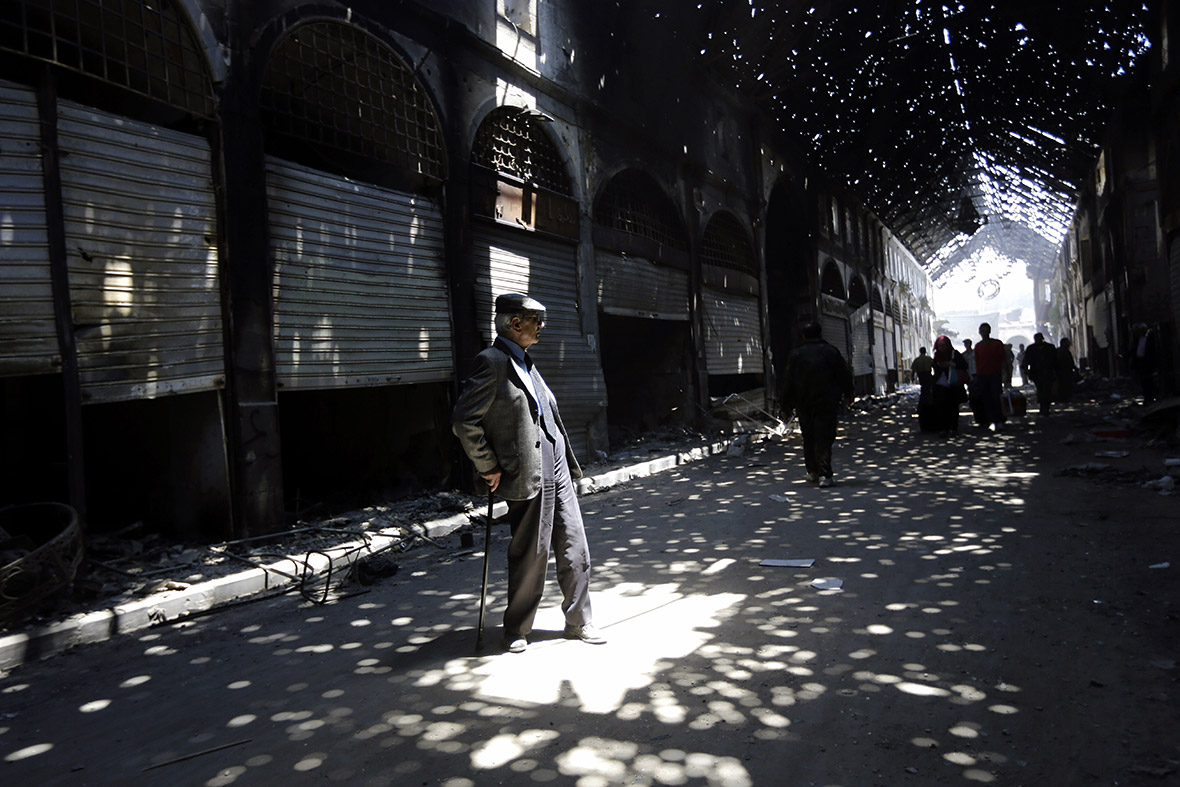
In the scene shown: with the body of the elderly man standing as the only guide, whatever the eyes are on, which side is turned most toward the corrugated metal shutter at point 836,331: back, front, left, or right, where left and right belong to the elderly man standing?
left

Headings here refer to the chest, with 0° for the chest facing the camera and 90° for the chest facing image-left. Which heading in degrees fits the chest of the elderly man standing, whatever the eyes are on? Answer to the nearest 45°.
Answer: approximately 315°

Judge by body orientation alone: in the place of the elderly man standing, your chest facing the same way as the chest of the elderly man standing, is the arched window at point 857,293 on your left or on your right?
on your left

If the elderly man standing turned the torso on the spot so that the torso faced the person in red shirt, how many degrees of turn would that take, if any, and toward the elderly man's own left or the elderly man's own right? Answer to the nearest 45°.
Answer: approximately 90° to the elderly man's own left

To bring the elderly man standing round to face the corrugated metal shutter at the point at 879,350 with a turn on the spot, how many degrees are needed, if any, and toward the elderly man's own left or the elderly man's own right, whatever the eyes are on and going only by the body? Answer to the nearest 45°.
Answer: approximately 90° to the elderly man's own left

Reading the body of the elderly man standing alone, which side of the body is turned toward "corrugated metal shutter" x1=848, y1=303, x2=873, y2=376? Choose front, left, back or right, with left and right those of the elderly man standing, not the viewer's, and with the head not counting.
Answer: left

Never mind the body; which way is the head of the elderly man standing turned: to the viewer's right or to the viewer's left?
to the viewer's right

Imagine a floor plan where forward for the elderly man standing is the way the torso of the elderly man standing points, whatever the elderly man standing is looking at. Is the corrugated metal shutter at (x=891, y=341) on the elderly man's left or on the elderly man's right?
on the elderly man's left

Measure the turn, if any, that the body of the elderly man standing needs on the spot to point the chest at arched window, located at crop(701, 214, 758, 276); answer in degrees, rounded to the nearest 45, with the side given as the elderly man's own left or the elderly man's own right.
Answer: approximately 135° to the elderly man's own left
